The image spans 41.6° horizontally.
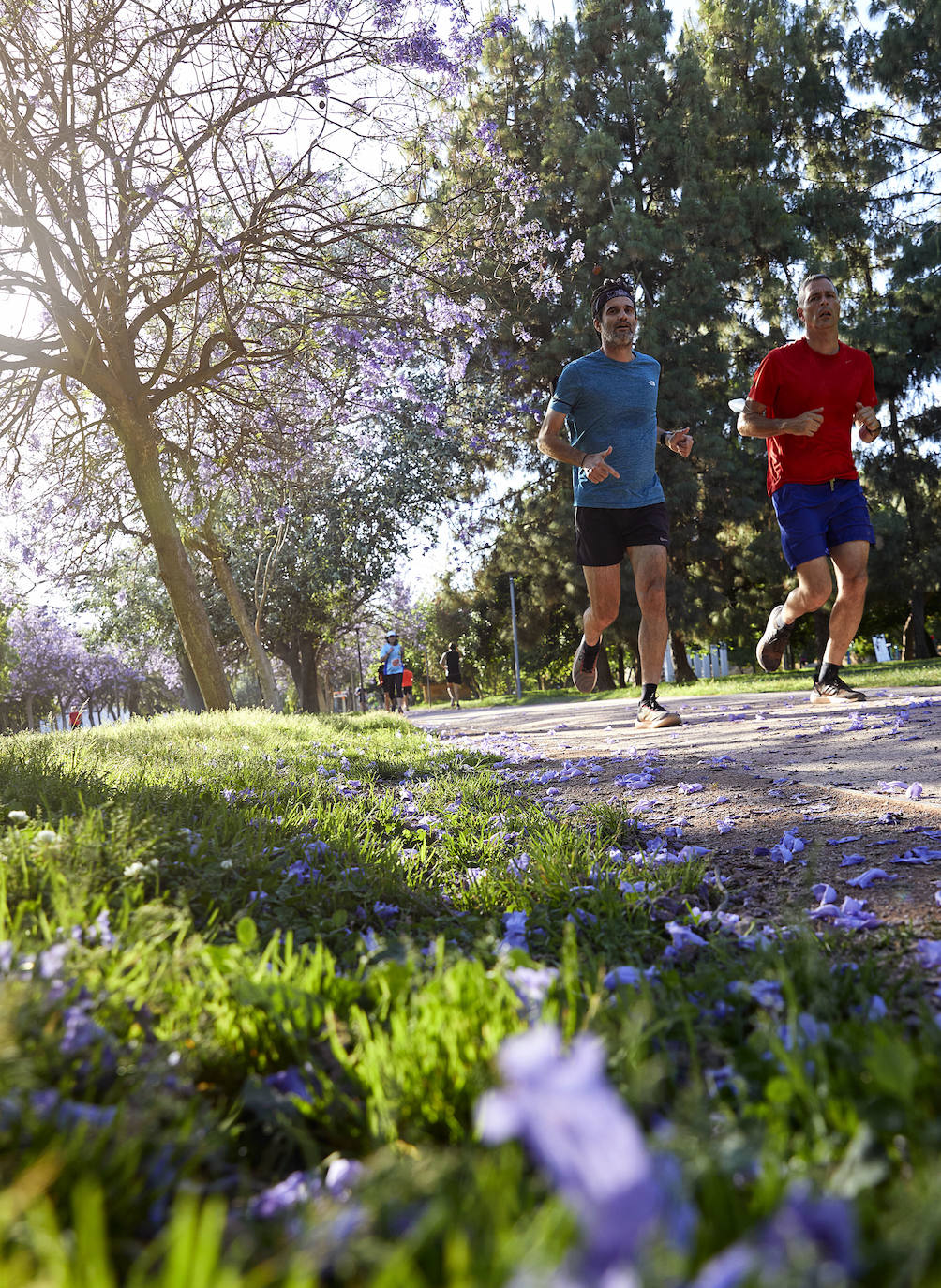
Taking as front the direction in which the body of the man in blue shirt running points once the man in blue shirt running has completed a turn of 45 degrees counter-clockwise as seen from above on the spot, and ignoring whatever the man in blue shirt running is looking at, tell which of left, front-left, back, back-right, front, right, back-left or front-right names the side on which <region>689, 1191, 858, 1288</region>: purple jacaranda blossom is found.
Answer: right

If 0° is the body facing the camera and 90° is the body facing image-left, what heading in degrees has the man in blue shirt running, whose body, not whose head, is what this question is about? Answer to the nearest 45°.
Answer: approximately 315°

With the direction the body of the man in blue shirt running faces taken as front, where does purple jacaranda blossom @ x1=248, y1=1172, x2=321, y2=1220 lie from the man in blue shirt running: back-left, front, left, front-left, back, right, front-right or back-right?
front-right

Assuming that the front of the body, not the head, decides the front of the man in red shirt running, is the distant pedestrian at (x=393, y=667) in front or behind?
behind

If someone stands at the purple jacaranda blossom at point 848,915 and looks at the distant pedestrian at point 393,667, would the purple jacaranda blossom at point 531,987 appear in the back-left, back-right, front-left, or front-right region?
back-left

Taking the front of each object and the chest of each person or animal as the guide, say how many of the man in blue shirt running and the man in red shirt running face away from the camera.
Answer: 0

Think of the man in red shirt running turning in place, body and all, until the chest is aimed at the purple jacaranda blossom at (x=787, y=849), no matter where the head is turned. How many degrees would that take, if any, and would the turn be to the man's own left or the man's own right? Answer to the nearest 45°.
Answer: approximately 45° to the man's own right

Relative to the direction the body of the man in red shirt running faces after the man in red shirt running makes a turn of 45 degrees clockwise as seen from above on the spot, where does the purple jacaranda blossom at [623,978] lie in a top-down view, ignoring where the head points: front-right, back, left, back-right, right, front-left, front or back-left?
front

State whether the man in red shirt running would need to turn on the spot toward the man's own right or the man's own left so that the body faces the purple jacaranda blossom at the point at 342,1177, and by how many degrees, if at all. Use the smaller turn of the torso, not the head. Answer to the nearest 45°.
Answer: approximately 45° to the man's own right

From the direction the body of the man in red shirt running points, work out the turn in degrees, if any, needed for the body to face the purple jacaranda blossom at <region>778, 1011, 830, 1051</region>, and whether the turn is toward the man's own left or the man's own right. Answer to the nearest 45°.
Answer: approximately 45° to the man's own right

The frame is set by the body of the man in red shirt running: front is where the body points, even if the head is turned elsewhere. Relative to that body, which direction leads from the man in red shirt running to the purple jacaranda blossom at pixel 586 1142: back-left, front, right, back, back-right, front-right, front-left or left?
front-right
